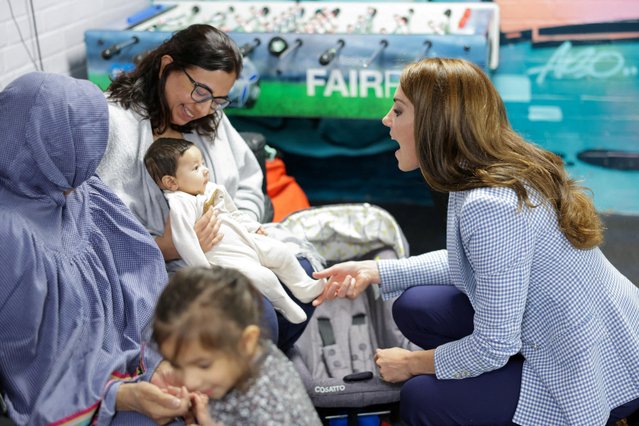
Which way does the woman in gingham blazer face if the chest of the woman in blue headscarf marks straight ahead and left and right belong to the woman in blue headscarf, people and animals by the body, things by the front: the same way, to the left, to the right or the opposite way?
the opposite way

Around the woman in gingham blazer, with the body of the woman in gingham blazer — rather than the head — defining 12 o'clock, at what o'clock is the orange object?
The orange object is roughly at 2 o'clock from the woman in gingham blazer.

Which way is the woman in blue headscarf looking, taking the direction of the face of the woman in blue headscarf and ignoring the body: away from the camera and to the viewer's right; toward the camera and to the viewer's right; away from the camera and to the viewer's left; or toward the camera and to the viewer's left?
away from the camera and to the viewer's right

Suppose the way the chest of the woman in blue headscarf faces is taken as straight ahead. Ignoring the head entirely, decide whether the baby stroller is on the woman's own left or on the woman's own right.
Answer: on the woman's own left

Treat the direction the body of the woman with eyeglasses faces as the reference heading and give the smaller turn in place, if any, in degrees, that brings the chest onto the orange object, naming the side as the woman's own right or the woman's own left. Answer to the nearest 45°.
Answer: approximately 90° to the woman's own left

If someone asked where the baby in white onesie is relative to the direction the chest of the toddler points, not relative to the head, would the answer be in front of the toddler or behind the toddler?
behind

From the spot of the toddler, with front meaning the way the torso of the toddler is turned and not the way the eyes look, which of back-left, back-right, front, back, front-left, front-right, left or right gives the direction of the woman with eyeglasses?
back-right

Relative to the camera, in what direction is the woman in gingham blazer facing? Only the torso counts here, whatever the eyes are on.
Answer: to the viewer's left
